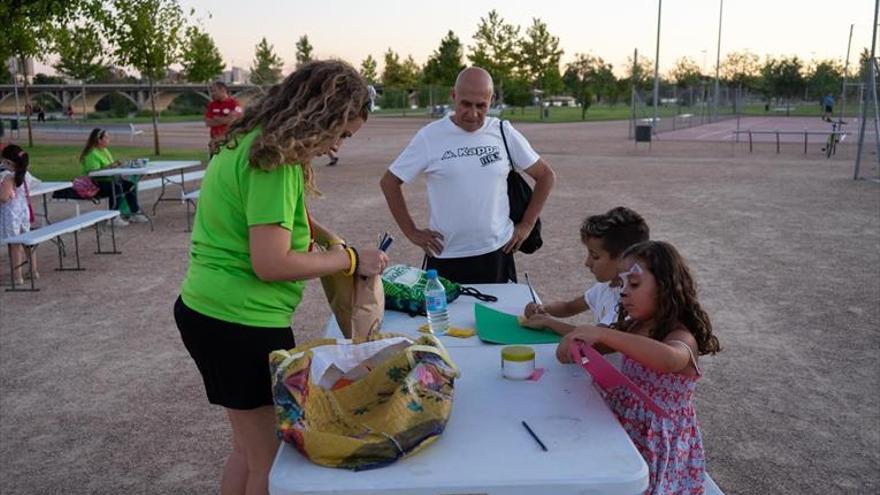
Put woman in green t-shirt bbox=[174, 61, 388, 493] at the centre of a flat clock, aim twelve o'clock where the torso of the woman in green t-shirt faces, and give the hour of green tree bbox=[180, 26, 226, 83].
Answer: The green tree is roughly at 9 o'clock from the woman in green t-shirt.

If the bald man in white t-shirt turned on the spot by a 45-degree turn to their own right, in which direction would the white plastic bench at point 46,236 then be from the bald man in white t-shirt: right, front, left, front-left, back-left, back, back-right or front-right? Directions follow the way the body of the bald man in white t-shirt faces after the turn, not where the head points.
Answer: right

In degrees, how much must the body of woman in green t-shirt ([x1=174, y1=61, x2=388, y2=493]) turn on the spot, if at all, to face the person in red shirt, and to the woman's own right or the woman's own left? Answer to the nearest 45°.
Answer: approximately 90° to the woman's own left

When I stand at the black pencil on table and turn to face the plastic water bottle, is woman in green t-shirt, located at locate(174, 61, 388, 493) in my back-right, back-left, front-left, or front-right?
front-left

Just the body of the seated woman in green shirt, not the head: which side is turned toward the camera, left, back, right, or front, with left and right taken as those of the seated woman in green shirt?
right

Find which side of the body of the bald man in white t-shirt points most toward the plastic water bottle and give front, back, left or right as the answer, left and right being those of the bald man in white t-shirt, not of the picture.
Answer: front

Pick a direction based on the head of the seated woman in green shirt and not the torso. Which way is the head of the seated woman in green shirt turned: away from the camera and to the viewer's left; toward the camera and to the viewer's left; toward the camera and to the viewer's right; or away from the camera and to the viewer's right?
toward the camera and to the viewer's right

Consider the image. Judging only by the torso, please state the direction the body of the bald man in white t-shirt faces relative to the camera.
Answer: toward the camera

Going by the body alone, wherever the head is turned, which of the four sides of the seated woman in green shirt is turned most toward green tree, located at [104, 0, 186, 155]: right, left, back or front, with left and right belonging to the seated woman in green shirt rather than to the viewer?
left

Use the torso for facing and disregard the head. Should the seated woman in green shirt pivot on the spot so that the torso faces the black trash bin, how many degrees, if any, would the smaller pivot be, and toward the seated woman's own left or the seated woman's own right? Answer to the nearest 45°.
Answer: approximately 45° to the seated woman's own left

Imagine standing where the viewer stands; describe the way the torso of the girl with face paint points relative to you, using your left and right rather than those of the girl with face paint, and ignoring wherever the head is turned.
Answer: facing to the left of the viewer

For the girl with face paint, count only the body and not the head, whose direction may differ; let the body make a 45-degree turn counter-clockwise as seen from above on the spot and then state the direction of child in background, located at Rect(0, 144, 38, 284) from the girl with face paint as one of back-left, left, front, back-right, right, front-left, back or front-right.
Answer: right

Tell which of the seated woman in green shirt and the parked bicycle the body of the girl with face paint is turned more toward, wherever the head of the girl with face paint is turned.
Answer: the seated woman in green shirt

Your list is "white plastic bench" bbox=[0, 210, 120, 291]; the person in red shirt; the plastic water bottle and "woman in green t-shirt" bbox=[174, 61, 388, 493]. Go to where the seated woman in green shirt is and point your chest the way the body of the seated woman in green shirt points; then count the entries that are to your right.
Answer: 3

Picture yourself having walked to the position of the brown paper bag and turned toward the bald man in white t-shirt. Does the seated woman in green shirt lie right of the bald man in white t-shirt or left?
left

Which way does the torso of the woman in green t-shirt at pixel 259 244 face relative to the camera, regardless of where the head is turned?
to the viewer's right

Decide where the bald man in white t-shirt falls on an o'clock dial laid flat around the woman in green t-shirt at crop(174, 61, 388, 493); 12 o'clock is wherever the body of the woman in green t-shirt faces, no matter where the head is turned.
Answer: The bald man in white t-shirt is roughly at 10 o'clock from the woman in green t-shirt.
